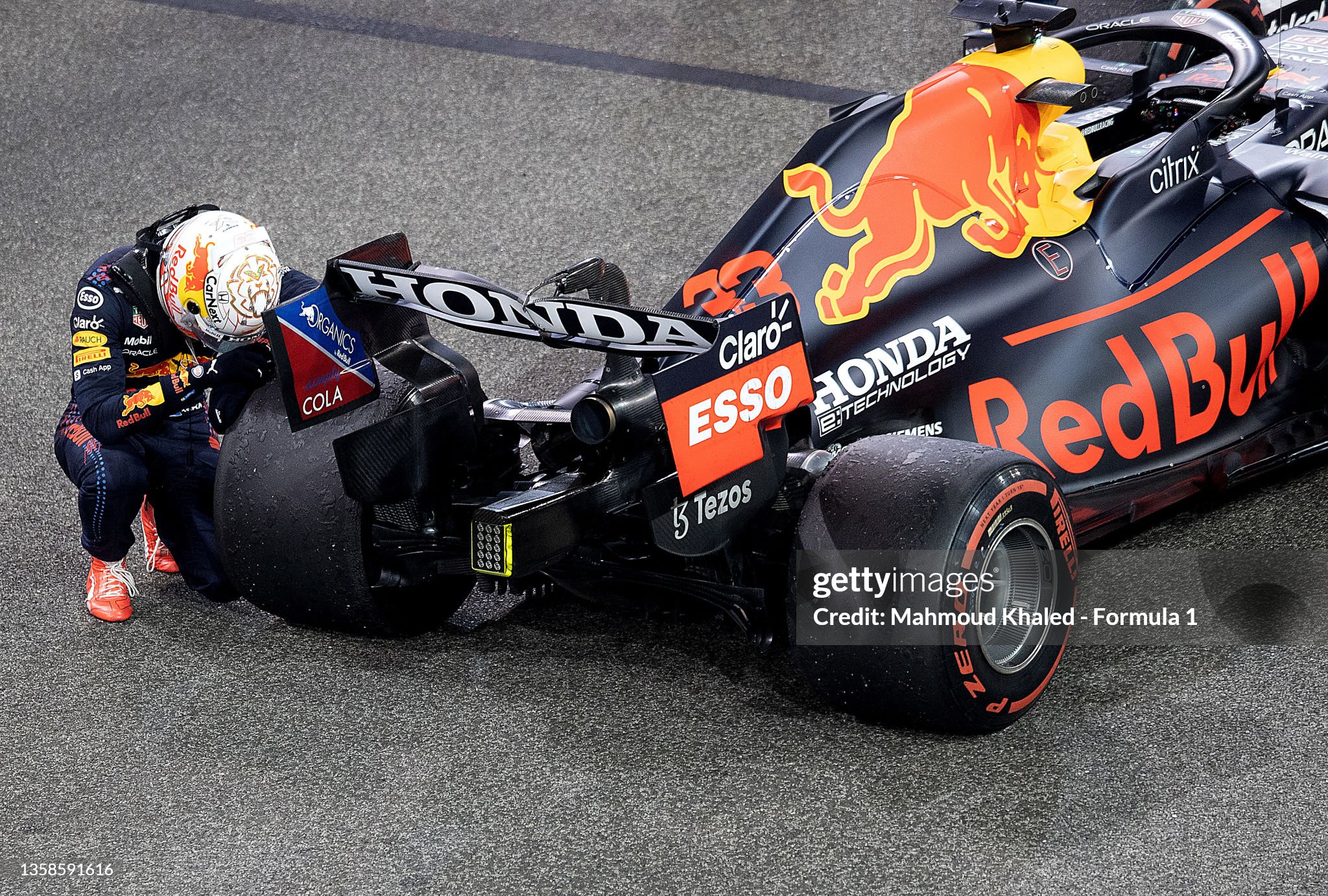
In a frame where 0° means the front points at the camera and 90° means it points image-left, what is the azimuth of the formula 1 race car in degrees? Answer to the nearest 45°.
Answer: approximately 225°
